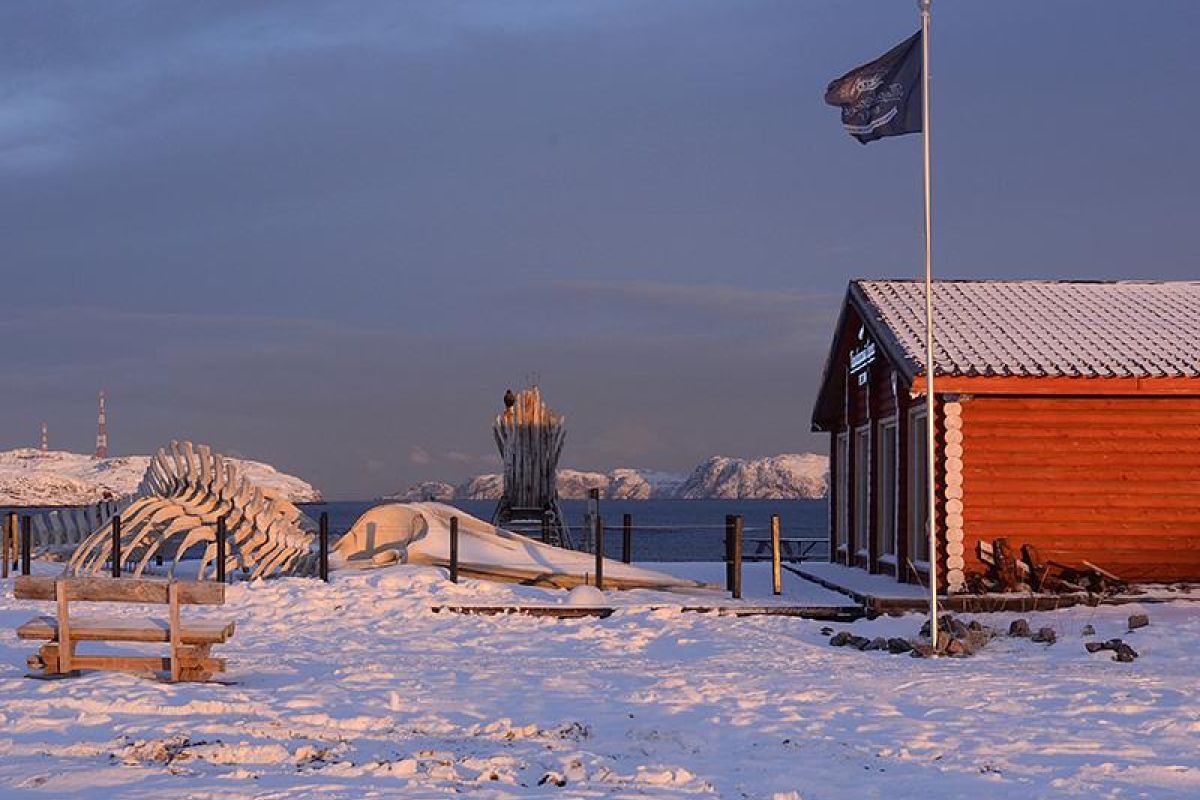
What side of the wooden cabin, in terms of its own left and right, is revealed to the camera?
left

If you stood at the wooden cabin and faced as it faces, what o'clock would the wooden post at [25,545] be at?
The wooden post is roughly at 12 o'clock from the wooden cabin.

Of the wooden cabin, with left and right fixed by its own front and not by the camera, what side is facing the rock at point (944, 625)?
left

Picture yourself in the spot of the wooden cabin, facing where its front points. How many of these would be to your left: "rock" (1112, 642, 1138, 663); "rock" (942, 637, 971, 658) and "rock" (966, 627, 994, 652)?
3

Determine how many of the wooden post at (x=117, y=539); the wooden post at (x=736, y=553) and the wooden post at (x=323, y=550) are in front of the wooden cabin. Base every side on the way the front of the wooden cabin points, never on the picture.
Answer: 3

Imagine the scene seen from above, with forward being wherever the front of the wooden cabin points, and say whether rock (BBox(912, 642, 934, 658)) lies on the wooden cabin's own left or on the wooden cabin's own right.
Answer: on the wooden cabin's own left

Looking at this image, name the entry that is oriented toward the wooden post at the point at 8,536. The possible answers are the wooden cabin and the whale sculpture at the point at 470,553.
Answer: the wooden cabin

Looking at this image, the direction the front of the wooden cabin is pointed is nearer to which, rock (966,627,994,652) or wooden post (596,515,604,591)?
the wooden post
